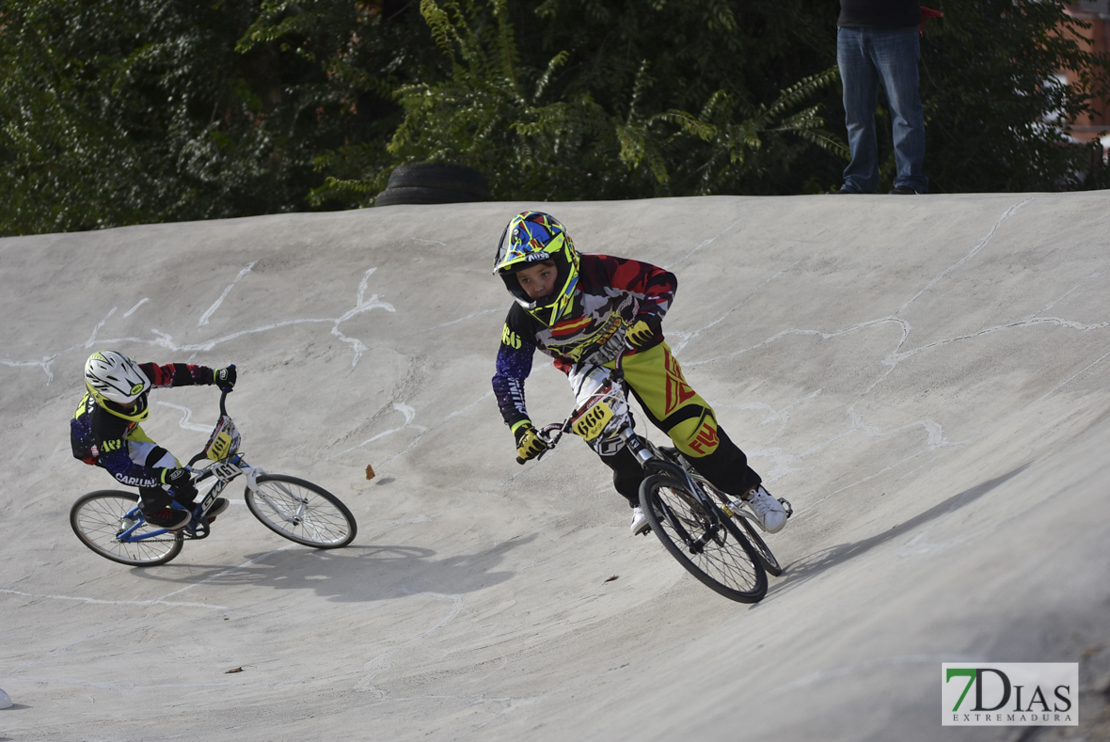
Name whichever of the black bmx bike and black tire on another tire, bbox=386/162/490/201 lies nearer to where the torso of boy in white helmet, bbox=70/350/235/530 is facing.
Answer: the black bmx bike

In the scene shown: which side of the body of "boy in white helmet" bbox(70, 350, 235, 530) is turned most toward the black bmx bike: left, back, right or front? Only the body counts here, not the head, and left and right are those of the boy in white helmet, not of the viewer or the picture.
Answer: front

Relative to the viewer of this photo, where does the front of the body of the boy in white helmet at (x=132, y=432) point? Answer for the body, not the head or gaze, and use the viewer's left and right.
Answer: facing the viewer and to the right of the viewer

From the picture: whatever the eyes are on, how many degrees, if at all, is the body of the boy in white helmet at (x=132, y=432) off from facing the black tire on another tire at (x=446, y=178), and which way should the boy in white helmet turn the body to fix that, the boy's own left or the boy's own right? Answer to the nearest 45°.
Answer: approximately 90° to the boy's own left

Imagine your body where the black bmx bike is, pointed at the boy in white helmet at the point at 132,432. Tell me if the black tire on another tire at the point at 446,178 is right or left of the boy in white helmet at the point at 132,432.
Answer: right

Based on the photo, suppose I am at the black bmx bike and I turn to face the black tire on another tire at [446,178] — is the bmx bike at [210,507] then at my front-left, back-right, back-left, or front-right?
front-left

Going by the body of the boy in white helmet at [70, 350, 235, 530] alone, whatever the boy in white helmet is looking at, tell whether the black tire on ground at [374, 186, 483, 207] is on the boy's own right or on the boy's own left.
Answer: on the boy's own left
